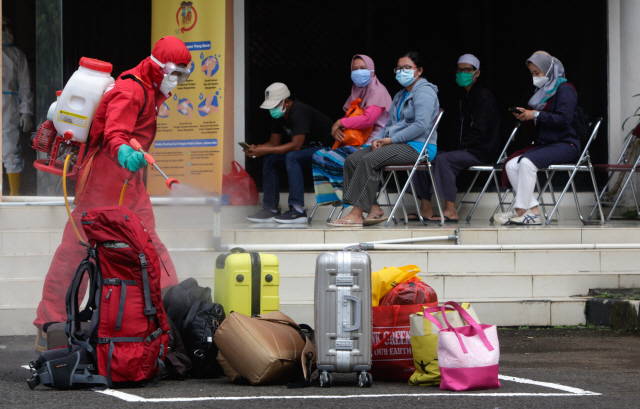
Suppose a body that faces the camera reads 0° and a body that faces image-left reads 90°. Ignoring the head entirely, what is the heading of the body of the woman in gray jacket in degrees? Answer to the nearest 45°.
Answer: approximately 45°

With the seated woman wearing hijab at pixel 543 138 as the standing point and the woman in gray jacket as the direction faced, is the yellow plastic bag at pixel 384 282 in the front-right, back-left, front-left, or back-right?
front-left

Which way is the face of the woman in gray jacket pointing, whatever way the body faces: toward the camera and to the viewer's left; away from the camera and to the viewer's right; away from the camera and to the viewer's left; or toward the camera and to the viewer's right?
toward the camera and to the viewer's left

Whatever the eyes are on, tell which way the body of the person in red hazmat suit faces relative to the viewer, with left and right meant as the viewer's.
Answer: facing to the right of the viewer

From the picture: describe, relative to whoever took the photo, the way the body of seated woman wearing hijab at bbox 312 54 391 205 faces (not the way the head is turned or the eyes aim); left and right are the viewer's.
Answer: facing the viewer and to the left of the viewer

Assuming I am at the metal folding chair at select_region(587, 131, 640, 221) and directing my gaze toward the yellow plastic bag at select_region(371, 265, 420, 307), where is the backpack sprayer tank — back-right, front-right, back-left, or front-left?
front-right

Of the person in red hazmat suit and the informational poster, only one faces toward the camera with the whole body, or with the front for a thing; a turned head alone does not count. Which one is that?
the informational poster

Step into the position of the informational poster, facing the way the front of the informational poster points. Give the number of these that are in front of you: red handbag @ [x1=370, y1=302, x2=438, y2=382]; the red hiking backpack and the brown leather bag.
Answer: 3

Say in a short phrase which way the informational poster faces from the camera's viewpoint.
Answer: facing the viewer
